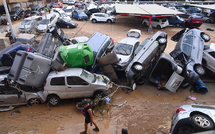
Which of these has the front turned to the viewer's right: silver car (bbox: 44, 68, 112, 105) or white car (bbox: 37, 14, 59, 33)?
the silver car

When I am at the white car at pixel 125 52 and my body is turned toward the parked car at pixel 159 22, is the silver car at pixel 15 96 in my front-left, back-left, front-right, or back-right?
back-left

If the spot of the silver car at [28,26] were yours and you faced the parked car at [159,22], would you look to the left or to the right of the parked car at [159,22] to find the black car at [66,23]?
left

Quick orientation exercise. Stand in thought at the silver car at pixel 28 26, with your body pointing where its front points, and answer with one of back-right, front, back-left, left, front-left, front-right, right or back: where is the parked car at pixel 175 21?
back-left

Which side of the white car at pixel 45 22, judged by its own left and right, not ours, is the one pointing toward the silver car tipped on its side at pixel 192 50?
left

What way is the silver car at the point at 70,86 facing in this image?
to the viewer's right

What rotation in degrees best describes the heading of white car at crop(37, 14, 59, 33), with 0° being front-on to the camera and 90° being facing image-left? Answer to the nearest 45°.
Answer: approximately 45°
